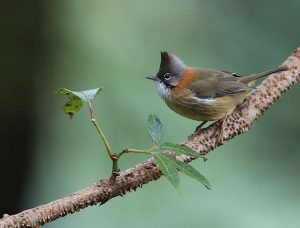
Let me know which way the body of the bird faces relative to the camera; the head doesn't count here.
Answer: to the viewer's left
